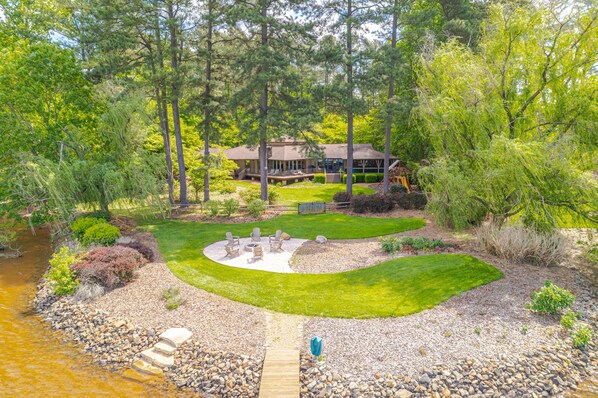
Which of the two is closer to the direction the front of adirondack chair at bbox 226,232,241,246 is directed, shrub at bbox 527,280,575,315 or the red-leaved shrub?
the shrub

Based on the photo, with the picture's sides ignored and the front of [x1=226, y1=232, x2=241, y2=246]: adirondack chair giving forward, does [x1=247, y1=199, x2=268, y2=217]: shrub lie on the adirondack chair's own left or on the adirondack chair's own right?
on the adirondack chair's own left

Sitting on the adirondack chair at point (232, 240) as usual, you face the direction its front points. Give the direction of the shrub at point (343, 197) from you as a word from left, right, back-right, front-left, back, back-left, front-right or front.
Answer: left

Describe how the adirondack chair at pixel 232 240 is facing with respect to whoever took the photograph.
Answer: facing the viewer and to the right of the viewer

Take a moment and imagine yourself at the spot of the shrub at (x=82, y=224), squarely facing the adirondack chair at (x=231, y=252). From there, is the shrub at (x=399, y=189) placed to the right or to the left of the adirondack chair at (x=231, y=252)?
left

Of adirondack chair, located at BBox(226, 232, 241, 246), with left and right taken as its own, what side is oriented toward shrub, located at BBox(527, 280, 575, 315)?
front

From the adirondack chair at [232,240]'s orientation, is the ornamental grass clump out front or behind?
out front

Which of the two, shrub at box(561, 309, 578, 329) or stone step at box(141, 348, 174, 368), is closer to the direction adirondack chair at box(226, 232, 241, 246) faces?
the shrub

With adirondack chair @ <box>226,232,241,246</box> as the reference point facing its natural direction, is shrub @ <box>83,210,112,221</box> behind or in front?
behind

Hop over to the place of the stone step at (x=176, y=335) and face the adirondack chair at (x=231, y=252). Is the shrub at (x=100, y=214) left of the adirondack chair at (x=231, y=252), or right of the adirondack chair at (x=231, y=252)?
left

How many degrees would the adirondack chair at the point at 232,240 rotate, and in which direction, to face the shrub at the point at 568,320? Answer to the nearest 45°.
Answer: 0° — it already faces it

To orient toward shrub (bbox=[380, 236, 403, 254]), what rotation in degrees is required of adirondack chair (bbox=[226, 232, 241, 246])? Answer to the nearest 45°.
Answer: approximately 45° to its left

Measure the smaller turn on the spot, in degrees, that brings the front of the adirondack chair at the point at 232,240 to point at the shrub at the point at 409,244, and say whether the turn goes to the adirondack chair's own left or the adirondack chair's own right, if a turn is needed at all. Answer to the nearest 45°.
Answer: approximately 45° to the adirondack chair's own left

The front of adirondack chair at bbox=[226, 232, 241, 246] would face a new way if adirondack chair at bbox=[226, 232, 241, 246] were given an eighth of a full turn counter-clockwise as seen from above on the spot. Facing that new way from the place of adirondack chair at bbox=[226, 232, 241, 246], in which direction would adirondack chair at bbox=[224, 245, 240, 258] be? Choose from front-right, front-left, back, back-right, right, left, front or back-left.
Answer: right

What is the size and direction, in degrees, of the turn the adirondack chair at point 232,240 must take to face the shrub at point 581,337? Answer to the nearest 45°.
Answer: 0° — it already faces it
